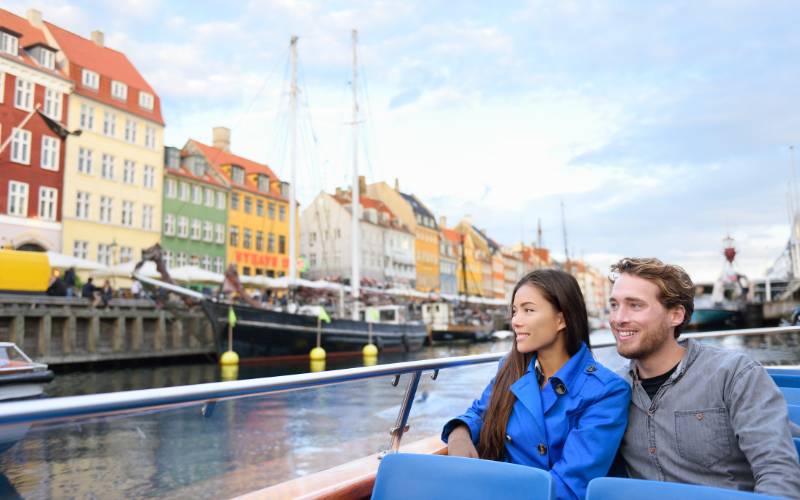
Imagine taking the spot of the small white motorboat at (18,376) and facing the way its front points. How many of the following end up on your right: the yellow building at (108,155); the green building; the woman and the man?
2

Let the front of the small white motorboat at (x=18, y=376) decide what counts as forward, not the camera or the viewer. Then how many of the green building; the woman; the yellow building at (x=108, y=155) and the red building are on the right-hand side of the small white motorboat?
1

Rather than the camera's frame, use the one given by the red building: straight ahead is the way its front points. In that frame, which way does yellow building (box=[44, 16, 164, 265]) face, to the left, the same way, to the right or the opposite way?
the same way

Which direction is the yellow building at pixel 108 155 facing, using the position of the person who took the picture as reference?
facing the viewer and to the right of the viewer

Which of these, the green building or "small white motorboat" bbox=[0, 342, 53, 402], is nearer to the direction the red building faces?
the small white motorboat

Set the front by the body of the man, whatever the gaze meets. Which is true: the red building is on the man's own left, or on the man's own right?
on the man's own right

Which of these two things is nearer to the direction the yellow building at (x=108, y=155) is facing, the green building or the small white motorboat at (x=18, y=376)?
the small white motorboat

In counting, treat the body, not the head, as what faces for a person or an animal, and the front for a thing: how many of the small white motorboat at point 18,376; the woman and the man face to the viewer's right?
1

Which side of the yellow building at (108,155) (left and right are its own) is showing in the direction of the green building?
left

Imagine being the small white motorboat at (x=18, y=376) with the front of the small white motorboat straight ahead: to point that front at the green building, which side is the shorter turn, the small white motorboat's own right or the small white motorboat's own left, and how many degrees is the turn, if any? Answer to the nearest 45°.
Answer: approximately 90° to the small white motorboat's own left

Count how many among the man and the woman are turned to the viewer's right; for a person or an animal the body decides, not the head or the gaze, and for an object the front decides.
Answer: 0

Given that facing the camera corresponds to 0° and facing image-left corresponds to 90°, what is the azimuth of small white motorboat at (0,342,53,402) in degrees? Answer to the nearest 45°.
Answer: approximately 270°

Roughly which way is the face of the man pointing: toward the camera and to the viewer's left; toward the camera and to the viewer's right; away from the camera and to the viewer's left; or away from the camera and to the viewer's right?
toward the camera and to the viewer's left

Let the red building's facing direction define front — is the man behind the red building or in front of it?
in front

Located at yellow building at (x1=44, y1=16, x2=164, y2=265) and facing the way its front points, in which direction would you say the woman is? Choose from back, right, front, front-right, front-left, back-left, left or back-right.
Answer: front-right
